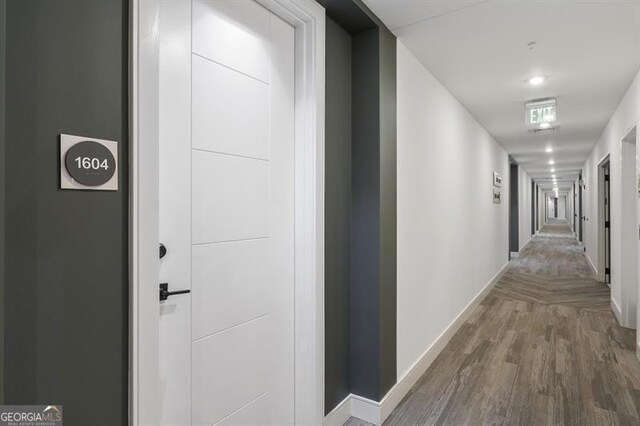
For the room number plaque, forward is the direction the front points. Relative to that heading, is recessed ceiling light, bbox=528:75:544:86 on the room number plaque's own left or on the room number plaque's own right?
on the room number plaque's own left

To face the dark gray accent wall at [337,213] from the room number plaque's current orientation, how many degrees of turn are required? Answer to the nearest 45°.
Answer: approximately 135° to its left

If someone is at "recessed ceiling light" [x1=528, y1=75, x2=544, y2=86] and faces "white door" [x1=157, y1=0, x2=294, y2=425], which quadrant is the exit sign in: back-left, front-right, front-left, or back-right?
back-right

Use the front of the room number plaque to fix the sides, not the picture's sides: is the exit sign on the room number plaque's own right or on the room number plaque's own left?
on the room number plaque's own left

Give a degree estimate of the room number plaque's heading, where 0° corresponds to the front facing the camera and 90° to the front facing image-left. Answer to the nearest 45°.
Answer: approximately 0°

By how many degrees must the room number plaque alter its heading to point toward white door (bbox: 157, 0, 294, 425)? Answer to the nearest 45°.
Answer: approximately 135° to its left

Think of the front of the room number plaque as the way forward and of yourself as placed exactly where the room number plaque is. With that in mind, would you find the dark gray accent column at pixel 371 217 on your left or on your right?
on your left

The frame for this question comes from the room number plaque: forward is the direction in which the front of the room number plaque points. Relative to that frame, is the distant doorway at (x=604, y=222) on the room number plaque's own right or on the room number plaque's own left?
on the room number plaque's own left
